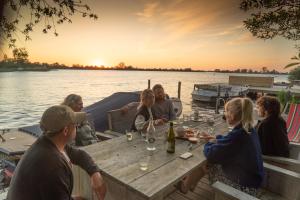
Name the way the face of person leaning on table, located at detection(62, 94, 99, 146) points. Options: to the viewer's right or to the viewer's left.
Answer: to the viewer's right

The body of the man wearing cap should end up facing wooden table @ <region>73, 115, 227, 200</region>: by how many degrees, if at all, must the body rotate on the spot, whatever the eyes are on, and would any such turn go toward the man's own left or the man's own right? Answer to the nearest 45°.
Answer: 0° — they already face it

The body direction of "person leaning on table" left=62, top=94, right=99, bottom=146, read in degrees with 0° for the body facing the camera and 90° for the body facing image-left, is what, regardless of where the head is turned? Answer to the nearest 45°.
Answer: approximately 270°

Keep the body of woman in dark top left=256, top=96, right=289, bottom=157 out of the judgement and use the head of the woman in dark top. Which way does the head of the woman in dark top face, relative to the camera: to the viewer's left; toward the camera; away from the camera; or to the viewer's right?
to the viewer's left

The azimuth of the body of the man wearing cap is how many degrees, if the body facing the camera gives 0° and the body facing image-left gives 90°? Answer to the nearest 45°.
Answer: approximately 225°

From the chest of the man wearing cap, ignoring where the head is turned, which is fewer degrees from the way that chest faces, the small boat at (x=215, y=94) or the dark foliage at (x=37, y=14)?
the small boat
